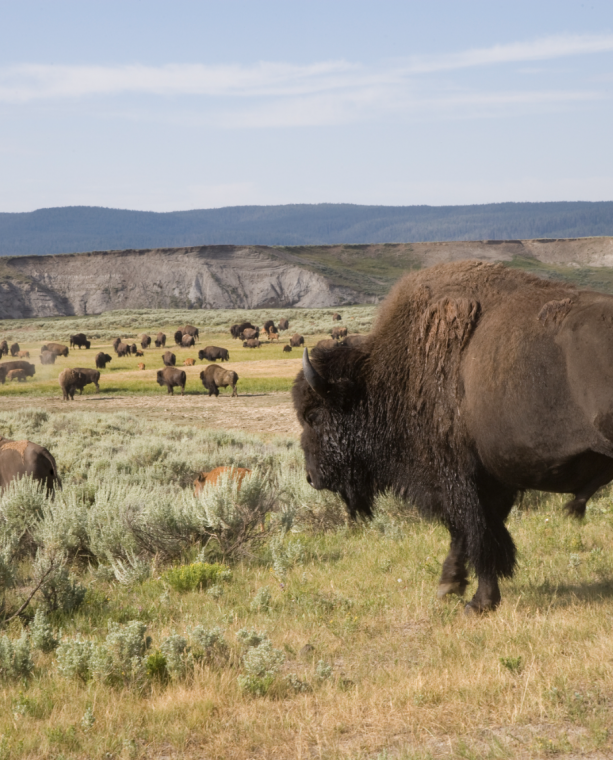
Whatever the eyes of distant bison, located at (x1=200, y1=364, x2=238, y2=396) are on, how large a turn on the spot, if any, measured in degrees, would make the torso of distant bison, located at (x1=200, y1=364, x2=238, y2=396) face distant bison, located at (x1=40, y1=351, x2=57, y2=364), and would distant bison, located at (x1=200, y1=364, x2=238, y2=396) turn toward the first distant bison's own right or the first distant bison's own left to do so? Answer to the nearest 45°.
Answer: approximately 45° to the first distant bison's own right

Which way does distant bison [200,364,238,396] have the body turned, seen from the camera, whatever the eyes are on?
to the viewer's left

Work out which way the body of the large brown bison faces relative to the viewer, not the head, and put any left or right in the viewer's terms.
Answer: facing to the left of the viewer

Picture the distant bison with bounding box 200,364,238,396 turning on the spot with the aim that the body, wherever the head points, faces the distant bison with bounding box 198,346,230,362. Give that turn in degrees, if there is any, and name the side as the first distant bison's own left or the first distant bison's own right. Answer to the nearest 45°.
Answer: approximately 90° to the first distant bison's own right
